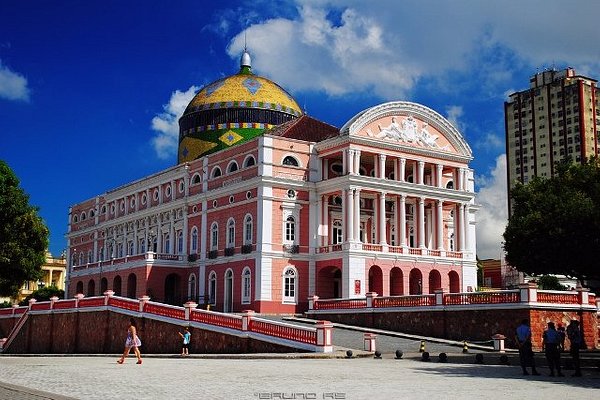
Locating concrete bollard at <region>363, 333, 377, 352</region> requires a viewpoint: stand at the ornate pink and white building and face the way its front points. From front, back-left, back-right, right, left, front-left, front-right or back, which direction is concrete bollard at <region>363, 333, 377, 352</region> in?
front-right

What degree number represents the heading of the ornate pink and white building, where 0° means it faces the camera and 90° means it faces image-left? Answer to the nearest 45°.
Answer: approximately 315°

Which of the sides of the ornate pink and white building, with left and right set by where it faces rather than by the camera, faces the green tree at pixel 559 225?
front
